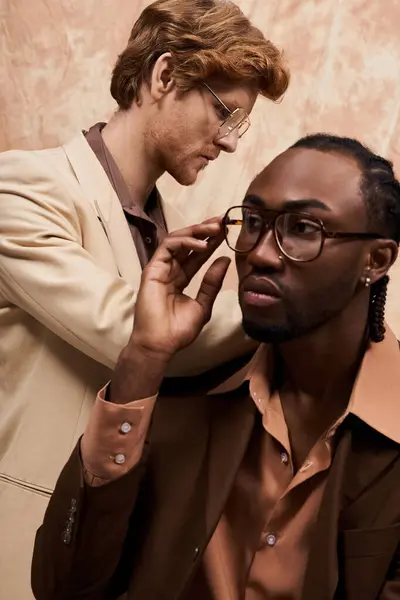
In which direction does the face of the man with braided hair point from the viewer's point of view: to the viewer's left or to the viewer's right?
to the viewer's left

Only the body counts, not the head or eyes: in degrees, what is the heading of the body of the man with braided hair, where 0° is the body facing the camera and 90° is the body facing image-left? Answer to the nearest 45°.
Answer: approximately 45°
